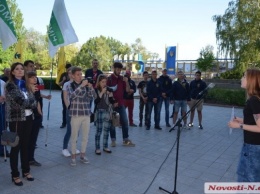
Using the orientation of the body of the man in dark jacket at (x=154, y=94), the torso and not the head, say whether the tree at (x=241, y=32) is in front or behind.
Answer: behind

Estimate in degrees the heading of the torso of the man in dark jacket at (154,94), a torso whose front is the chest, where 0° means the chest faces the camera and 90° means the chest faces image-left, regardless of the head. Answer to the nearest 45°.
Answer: approximately 0°

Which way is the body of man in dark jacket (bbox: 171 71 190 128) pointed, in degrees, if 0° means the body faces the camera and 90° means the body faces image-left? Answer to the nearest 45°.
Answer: approximately 0°

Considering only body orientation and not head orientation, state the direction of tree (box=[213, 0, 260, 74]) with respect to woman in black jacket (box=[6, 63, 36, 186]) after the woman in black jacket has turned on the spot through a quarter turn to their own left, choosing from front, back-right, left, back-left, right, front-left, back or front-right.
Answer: front

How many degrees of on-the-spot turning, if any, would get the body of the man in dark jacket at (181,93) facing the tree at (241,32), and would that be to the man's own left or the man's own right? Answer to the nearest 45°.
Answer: approximately 180°

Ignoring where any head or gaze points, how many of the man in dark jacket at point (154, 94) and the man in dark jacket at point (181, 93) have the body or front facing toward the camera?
2

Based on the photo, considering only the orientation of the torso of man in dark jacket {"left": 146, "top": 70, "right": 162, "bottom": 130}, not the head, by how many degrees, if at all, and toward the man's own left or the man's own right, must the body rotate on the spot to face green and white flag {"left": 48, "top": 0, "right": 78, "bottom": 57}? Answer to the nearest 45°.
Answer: approximately 45° to the man's own right

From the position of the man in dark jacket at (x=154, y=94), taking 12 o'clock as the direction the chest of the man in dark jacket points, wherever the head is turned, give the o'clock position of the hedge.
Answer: The hedge is roughly at 7 o'clock from the man in dark jacket.

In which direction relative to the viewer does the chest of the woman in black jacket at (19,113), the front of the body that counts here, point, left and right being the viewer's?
facing the viewer and to the right of the viewer

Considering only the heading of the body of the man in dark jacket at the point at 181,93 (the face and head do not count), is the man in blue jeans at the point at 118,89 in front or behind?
in front

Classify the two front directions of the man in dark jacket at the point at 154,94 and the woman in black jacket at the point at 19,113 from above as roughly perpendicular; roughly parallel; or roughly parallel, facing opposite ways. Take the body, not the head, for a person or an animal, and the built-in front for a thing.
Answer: roughly perpendicular

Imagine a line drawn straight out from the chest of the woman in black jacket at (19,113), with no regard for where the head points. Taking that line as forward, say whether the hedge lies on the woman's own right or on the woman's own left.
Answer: on the woman's own left
